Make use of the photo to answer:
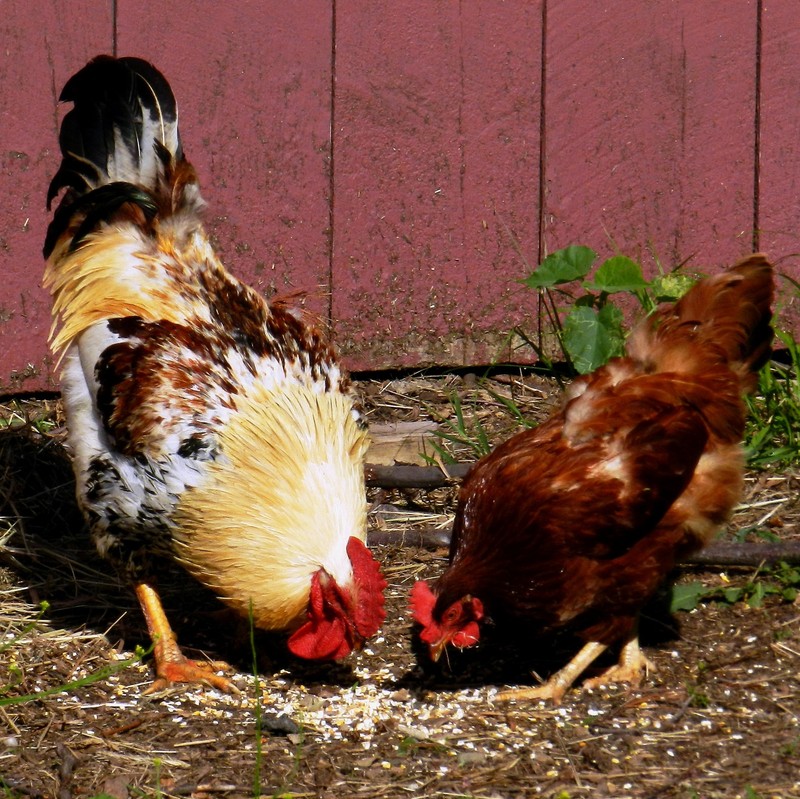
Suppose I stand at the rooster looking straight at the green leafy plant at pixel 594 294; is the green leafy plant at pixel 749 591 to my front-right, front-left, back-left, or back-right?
front-right

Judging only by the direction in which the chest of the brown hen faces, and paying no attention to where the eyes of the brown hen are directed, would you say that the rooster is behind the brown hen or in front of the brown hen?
in front

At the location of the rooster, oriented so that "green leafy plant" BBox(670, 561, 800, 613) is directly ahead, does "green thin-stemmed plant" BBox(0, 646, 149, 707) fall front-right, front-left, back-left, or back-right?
back-right

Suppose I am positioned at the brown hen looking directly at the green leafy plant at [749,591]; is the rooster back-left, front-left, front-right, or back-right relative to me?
back-left

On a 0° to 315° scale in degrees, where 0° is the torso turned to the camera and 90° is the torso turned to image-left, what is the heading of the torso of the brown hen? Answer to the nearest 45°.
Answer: approximately 90°

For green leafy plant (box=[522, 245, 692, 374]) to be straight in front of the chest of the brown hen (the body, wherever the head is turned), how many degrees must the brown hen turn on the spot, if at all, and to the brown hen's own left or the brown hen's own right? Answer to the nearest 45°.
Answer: approximately 90° to the brown hen's own right

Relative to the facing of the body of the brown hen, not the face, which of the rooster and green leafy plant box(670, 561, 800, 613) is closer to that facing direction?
the rooster
